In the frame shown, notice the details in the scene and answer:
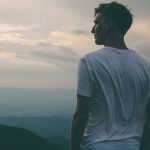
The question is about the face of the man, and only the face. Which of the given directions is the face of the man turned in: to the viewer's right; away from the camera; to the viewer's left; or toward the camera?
to the viewer's left

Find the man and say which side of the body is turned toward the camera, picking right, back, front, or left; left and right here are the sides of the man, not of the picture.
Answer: back
